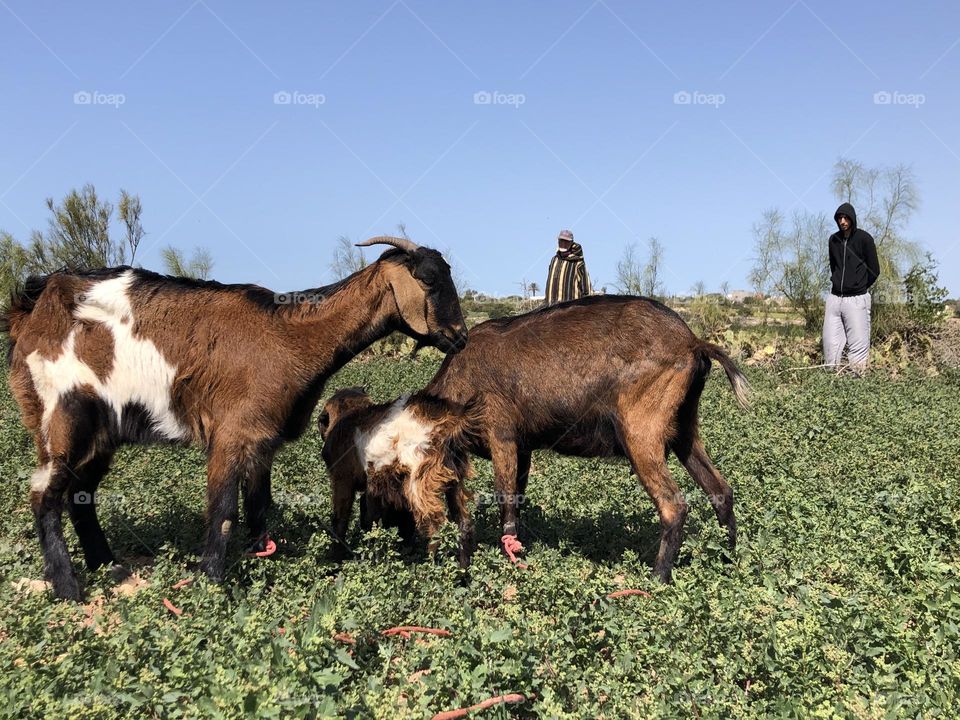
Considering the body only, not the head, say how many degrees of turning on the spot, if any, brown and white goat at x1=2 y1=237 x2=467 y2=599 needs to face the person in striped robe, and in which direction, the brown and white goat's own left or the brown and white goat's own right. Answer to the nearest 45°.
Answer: approximately 45° to the brown and white goat's own left

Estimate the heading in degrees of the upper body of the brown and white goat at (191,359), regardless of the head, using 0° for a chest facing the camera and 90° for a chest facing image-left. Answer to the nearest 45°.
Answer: approximately 270°

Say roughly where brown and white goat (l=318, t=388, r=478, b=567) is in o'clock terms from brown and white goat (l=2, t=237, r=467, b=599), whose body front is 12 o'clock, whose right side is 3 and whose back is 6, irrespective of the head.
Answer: brown and white goat (l=318, t=388, r=478, b=567) is roughly at 12 o'clock from brown and white goat (l=2, t=237, r=467, b=599).

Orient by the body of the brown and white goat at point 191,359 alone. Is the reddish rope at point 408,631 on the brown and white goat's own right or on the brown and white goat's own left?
on the brown and white goat's own right

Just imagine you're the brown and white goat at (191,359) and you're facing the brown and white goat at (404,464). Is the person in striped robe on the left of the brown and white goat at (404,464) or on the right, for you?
left

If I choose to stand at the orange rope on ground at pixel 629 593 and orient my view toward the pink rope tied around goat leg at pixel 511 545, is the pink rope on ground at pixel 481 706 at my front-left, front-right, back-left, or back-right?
back-left

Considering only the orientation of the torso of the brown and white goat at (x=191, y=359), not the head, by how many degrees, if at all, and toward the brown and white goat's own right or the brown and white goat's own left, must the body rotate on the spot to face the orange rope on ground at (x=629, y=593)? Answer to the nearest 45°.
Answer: approximately 45° to the brown and white goat's own right

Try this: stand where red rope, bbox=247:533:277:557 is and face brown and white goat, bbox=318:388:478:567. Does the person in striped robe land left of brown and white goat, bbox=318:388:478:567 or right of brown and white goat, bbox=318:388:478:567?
left

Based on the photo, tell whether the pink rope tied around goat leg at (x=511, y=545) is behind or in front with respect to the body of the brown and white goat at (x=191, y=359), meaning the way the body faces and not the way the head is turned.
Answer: in front

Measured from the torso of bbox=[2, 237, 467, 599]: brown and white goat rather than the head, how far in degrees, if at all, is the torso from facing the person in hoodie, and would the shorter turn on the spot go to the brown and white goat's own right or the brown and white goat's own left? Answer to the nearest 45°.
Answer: approximately 45° to the brown and white goat's own left
